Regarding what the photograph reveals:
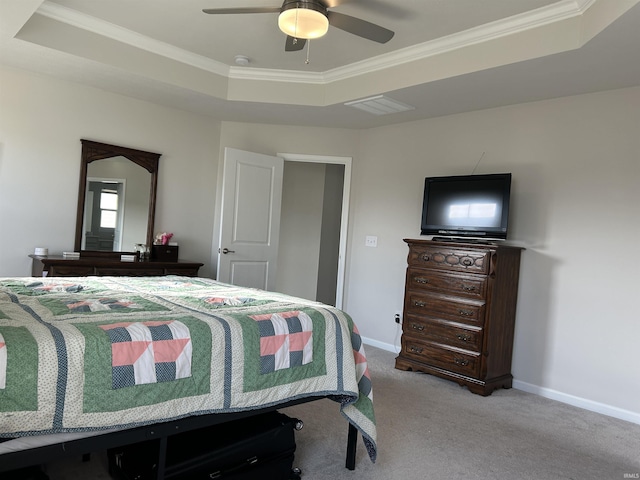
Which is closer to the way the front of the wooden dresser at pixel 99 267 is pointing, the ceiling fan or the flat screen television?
the ceiling fan

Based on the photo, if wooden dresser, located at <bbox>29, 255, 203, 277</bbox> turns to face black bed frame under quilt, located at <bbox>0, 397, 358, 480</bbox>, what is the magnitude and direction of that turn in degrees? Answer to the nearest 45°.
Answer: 0° — it already faces it

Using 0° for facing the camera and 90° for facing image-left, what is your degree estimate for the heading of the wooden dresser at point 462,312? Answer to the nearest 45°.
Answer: approximately 45°

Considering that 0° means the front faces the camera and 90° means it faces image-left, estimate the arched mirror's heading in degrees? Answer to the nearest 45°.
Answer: approximately 315°

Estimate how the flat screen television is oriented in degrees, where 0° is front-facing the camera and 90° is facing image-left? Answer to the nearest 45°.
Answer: approximately 45°

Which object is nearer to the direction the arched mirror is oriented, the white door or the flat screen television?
the flat screen television

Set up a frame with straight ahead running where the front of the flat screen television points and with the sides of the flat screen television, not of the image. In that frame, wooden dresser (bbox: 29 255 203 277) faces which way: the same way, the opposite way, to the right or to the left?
to the left

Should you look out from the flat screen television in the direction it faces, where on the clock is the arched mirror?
The arched mirror is roughly at 1 o'clock from the flat screen television.

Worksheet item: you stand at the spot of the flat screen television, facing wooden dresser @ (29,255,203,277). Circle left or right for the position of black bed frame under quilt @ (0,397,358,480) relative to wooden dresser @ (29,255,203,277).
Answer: left
